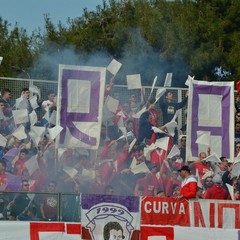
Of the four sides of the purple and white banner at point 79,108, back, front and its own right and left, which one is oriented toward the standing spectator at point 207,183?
left

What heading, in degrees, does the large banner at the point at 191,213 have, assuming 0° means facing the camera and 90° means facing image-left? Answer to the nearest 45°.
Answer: approximately 0°

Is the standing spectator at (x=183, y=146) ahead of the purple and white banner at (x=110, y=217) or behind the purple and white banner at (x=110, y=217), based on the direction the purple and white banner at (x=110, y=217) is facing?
behind

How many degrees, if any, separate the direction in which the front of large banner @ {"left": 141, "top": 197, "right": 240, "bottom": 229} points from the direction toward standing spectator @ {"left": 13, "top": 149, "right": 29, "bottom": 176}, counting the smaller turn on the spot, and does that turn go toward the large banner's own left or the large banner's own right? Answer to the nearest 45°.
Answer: approximately 90° to the large banner's own right

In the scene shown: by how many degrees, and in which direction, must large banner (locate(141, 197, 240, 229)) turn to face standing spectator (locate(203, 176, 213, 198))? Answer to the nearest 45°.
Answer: approximately 180°

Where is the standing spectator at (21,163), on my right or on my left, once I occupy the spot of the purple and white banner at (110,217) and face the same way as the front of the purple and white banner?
on my right

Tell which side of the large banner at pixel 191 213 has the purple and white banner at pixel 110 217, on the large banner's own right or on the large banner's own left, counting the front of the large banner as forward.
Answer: on the large banner's own right

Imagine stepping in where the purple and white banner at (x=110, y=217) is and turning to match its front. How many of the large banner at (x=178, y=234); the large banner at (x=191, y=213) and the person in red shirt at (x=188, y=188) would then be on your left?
3

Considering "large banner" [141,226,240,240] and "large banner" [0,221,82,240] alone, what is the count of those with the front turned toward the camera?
2
